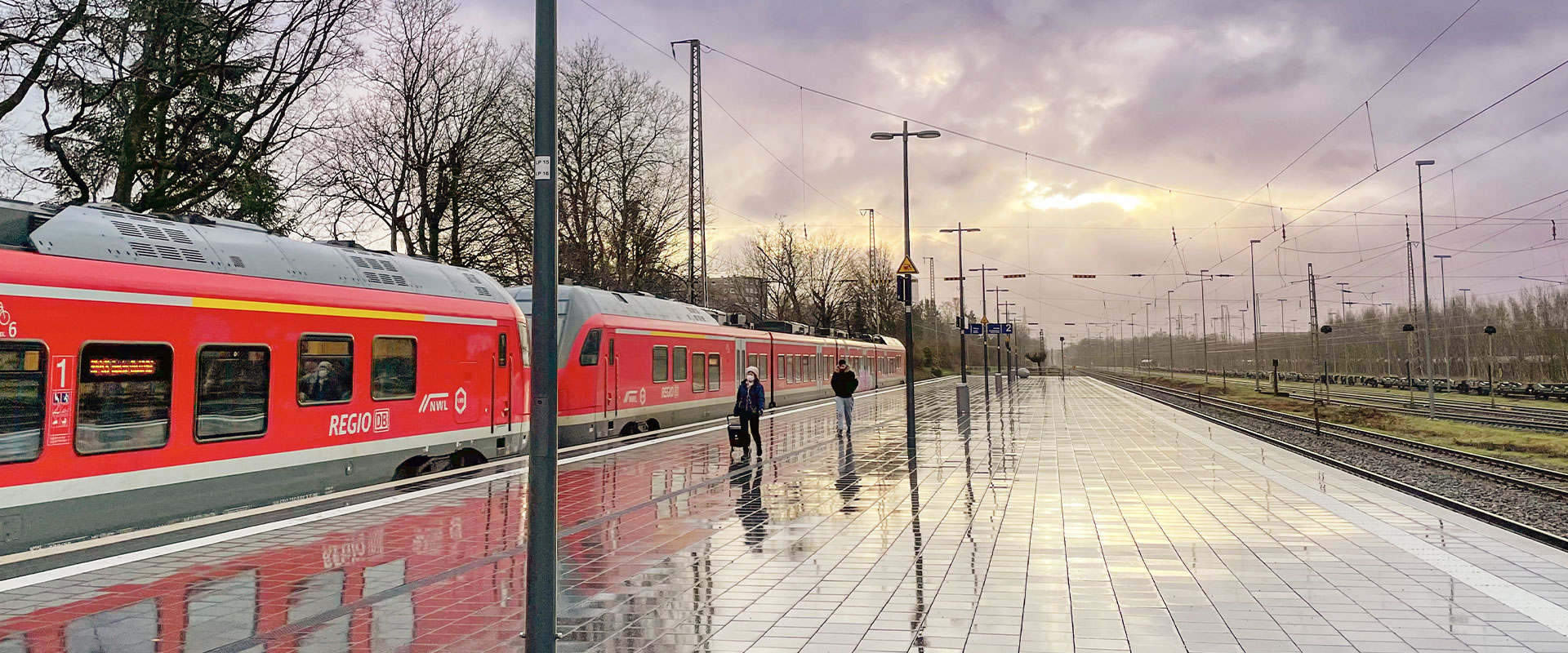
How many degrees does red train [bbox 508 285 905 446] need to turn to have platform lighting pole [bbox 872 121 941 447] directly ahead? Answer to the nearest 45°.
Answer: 0° — it already faces it

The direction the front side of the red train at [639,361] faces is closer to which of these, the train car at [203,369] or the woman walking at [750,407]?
the train car

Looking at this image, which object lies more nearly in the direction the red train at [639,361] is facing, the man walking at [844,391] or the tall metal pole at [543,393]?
the tall metal pole

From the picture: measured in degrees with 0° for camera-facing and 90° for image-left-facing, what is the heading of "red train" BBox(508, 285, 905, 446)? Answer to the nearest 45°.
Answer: approximately 45°

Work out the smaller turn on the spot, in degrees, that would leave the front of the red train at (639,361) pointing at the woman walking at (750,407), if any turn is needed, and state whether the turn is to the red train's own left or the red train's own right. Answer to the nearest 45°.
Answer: approximately 90° to the red train's own left

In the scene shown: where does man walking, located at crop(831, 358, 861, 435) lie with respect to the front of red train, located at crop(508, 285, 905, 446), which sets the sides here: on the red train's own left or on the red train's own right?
on the red train's own left

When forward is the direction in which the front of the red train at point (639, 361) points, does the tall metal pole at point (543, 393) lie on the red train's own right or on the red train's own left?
on the red train's own left
